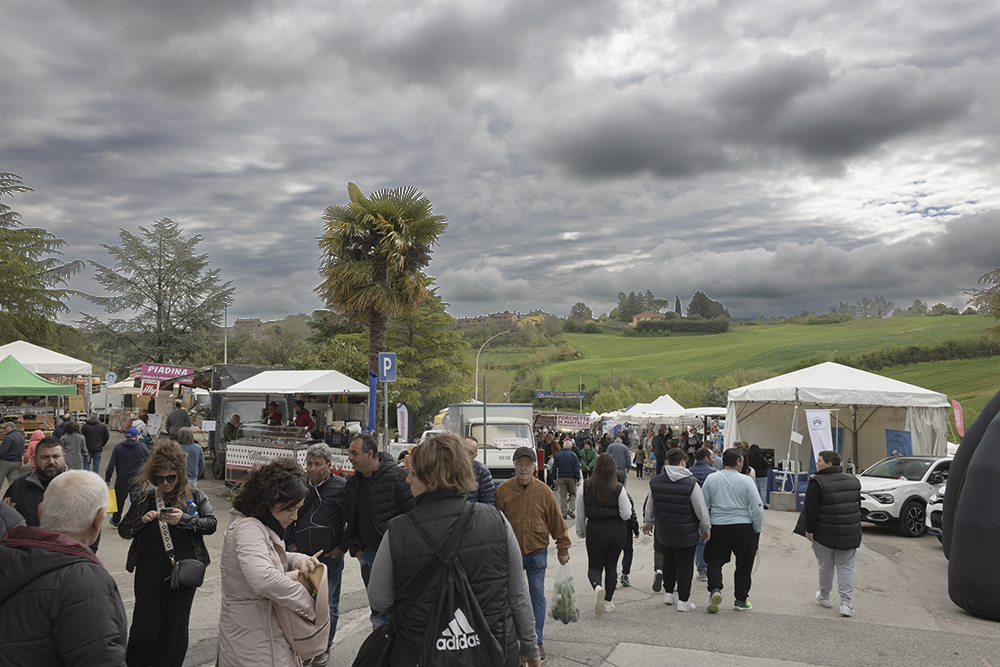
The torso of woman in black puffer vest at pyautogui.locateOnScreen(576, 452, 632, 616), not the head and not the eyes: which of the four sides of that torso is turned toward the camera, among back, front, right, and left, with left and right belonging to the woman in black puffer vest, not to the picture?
back

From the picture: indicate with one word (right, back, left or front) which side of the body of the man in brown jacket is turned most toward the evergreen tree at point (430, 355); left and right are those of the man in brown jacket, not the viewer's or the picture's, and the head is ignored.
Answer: back

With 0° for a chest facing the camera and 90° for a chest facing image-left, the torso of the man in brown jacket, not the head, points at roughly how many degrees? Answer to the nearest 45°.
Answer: approximately 0°

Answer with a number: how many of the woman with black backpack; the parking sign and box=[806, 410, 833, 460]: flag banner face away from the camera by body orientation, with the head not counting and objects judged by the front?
1

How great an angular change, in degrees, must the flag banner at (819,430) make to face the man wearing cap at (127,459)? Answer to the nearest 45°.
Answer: approximately 45° to its right

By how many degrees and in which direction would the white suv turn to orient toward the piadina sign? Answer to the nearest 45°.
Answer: approximately 45° to its right

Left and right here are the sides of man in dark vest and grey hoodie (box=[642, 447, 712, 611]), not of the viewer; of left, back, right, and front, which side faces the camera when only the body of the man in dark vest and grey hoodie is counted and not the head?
back

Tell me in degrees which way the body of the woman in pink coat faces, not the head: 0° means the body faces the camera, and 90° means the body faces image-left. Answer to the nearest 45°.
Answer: approximately 270°
